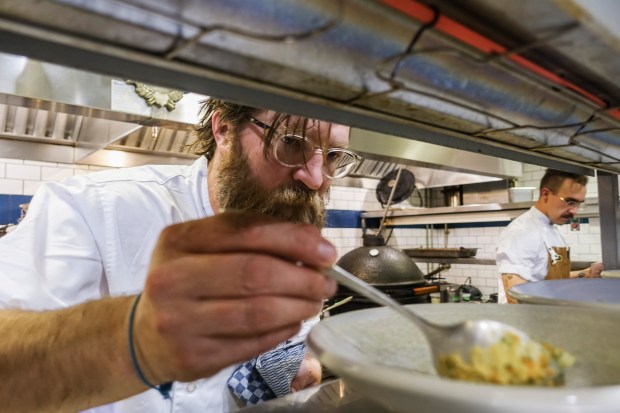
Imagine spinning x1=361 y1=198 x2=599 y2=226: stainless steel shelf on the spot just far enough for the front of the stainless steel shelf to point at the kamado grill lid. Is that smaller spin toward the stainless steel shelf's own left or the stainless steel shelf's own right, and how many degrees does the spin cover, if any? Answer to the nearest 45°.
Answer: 0° — it already faces it

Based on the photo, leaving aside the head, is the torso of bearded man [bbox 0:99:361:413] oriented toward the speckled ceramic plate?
yes

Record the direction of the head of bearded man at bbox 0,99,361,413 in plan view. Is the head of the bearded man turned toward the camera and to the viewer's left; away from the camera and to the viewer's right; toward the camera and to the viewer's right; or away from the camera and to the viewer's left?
toward the camera and to the viewer's right

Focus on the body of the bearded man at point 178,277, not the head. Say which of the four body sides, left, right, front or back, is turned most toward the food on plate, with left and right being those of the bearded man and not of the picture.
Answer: front

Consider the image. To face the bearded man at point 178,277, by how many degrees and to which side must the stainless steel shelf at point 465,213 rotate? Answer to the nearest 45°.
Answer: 0° — it already faces them

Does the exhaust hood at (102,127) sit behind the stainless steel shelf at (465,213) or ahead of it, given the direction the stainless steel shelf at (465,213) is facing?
ahead

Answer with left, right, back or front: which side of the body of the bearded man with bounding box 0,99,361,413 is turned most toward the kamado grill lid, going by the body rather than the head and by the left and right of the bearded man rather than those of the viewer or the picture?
left

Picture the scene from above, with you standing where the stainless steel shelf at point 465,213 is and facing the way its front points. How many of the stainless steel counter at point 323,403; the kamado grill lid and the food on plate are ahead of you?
3

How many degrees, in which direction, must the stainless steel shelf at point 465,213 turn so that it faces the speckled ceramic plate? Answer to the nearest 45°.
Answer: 0° — it already faces it

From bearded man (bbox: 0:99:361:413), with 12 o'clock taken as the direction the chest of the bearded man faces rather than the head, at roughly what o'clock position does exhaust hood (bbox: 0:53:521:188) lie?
The exhaust hood is roughly at 7 o'clock from the bearded man.

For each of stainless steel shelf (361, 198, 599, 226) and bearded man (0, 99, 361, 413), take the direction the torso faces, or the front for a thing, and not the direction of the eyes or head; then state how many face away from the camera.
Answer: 0

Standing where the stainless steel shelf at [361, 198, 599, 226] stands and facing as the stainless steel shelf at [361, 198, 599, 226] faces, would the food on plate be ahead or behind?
ahead

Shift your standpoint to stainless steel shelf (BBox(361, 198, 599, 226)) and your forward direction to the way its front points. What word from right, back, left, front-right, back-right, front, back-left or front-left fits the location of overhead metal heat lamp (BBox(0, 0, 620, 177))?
front

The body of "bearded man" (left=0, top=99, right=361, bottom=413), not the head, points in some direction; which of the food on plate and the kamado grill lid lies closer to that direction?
the food on plate

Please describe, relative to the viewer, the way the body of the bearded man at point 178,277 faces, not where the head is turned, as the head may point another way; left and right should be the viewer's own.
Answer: facing the viewer and to the right of the viewer

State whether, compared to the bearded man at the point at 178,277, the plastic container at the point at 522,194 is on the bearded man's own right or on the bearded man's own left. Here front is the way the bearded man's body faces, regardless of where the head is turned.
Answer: on the bearded man's own left

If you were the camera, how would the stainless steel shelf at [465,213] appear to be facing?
facing the viewer

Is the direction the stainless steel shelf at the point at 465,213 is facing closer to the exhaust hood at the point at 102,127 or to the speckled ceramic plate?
the speckled ceramic plate
